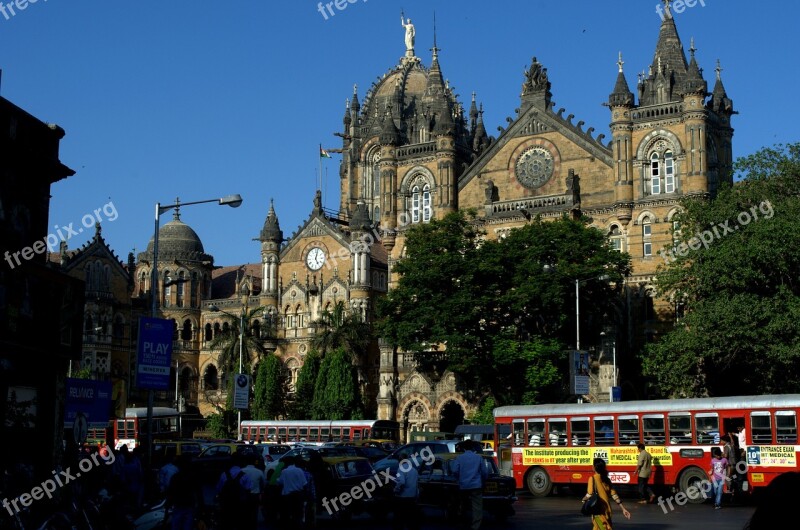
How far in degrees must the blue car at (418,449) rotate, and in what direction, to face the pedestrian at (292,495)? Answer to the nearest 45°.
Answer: approximately 90° to its left

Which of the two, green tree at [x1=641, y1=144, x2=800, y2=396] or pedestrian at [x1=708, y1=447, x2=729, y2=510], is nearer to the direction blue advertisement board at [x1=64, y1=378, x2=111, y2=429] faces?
the pedestrian

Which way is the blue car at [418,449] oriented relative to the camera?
to the viewer's left

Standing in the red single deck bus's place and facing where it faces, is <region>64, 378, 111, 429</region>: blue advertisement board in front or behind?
in front

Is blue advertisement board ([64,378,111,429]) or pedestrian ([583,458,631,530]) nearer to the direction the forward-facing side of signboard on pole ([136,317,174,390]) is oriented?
the pedestrian

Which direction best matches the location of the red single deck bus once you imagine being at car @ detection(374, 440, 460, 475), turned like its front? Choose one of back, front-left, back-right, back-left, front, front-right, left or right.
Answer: back

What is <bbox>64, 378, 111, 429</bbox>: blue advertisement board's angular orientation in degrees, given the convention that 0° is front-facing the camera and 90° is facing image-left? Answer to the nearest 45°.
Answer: approximately 0°

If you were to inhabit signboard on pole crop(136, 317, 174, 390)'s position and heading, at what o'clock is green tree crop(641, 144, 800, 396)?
The green tree is roughly at 8 o'clock from the signboard on pole.

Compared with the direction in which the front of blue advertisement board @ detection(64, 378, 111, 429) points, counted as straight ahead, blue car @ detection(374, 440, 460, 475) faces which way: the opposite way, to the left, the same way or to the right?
to the right

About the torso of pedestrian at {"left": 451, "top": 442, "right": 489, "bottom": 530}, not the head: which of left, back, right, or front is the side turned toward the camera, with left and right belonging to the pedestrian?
back
